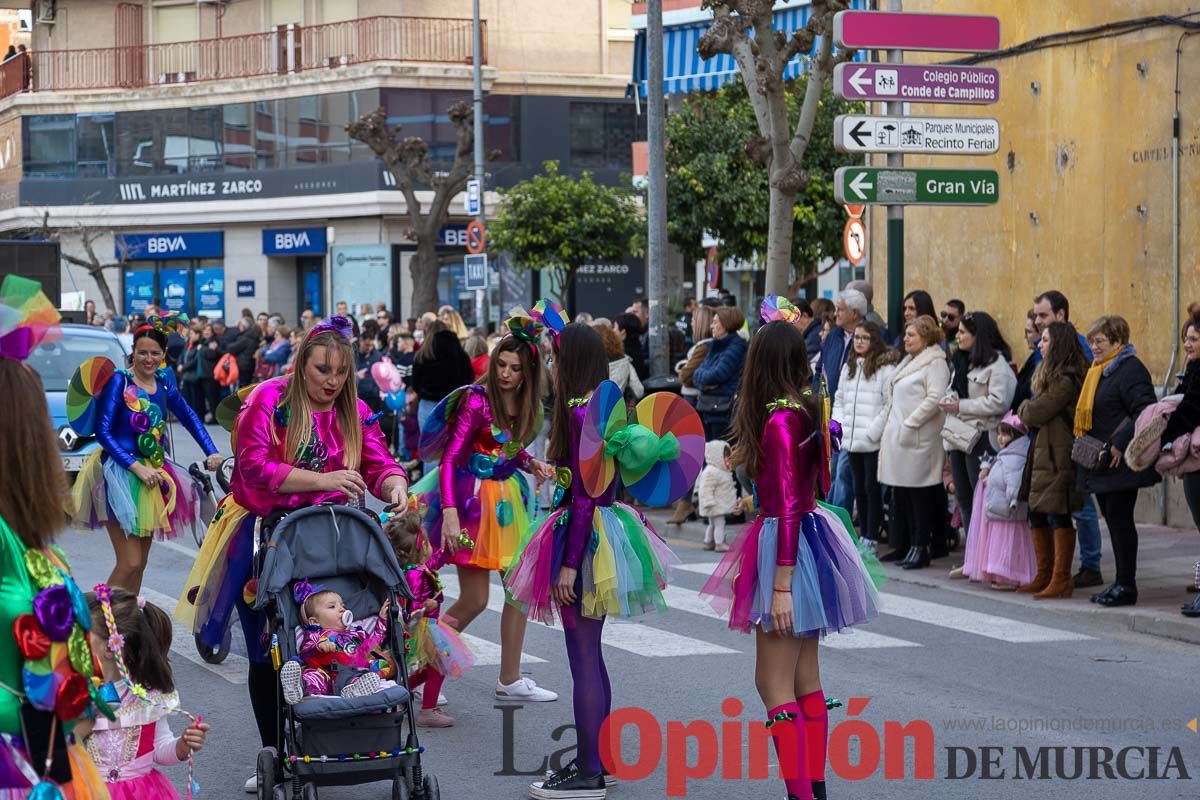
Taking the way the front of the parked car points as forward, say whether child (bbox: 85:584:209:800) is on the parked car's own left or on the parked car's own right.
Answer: on the parked car's own left

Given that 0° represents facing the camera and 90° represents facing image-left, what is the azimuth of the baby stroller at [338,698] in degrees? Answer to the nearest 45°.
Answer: approximately 0°

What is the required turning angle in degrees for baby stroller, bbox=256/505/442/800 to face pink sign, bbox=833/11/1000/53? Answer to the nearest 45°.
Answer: approximately 135° to its left

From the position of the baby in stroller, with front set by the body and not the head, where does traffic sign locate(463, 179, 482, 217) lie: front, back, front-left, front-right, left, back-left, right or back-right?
back

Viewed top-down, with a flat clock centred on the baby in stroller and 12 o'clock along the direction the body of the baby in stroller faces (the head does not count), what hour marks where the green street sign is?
The green street sign is roughly at 7 o'clock from the baby in stroller.

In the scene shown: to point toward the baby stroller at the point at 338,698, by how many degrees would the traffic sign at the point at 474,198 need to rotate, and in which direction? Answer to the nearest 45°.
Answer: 0° — it already faces it

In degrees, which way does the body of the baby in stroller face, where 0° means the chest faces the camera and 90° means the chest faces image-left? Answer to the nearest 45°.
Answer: approximately 0°
